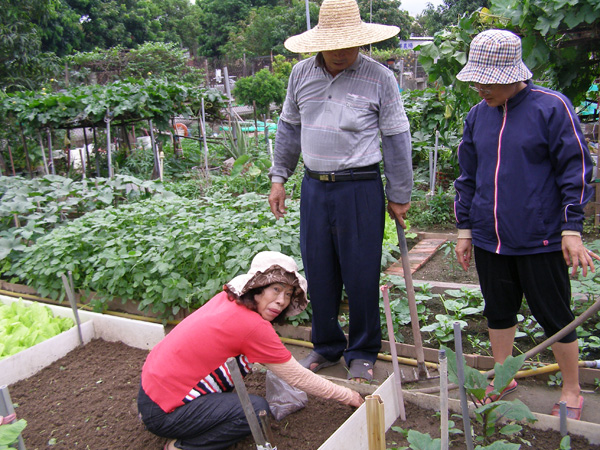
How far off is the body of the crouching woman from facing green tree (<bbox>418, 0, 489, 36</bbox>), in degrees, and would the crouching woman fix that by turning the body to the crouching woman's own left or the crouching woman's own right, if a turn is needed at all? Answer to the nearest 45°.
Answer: approximately 45° to the crouching woman's own left

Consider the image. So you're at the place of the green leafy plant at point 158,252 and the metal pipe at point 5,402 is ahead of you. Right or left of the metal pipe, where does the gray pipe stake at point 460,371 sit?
left

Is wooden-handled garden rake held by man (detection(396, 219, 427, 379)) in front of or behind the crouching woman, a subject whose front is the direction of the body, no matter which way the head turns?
in front

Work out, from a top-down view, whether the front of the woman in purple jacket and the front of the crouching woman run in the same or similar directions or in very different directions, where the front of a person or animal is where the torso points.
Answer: very different directions

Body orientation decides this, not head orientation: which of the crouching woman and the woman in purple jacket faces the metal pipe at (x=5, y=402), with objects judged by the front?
the woman in purple jacket

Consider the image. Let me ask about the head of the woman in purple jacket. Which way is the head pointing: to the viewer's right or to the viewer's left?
to the viewer's left

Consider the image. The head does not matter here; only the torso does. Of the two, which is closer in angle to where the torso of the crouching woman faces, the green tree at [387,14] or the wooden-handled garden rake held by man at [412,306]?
the wooden-handled garden rake held by man

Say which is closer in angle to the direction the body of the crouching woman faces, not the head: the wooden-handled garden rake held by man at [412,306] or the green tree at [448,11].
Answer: the wooden-handled garden rake held by man

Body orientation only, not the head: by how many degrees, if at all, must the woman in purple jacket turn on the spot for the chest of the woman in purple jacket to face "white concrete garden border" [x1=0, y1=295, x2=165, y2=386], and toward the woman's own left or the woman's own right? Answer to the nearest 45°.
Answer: approximately 45° to the woman's own right

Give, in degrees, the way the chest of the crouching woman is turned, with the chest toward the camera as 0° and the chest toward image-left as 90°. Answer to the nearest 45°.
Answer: approximately 270°

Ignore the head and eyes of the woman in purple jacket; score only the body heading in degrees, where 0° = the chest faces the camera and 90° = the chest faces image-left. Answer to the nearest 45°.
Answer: approximately 45°
